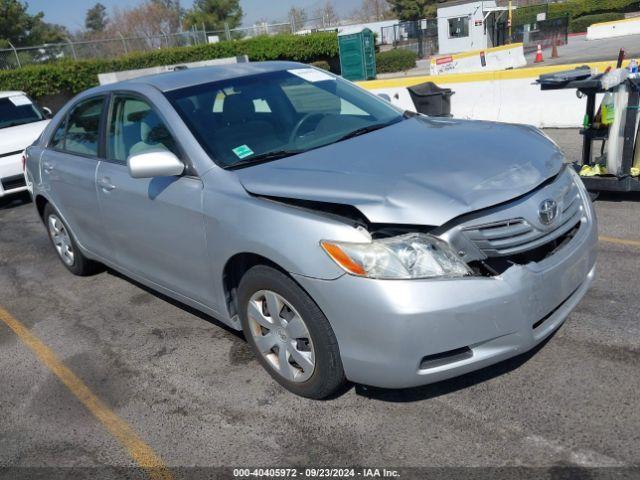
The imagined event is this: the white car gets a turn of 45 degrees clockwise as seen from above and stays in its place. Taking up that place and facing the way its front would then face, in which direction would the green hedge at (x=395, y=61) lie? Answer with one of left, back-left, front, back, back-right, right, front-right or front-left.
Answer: back-left

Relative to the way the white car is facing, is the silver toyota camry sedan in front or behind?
in front

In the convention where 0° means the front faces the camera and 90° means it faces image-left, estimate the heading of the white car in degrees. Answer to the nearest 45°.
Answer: approximately 315°

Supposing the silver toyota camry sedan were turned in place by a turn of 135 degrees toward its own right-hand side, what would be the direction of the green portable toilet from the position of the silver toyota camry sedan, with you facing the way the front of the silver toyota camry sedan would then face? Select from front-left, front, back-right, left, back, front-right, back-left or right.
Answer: right

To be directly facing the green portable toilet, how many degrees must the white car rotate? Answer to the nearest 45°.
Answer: approximately 90° to its left

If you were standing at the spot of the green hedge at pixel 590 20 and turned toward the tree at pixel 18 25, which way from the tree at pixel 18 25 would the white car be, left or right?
left

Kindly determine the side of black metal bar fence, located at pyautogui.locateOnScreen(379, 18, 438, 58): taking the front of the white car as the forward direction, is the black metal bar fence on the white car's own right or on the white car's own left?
on the white car's own left

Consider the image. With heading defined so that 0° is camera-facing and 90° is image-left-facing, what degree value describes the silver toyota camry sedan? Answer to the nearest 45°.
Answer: approximately 315°

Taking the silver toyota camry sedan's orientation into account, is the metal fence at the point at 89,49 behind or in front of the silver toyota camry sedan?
behind

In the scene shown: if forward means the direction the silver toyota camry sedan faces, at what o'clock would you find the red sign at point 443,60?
The red sign is roughly at 8 o'clock from the silver toyota camry sedan.

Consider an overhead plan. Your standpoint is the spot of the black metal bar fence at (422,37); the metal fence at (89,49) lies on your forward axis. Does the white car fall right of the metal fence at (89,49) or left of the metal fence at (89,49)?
left

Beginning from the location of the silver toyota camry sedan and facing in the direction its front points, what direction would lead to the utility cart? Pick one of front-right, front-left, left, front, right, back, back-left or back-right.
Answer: left

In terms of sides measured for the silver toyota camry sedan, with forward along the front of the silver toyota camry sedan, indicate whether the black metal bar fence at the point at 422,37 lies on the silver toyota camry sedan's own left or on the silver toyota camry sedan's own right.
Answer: on the silver toyota camry sedan's own left
